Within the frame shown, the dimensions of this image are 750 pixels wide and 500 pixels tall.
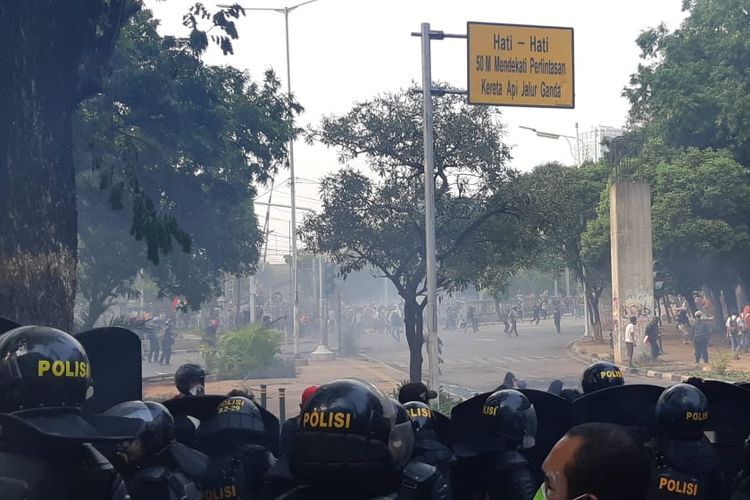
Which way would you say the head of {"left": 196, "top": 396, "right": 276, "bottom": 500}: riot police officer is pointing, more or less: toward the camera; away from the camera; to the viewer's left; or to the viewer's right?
away from the camera

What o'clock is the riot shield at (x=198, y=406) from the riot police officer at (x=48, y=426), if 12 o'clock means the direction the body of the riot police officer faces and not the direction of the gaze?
The riot shield is roughly at 2 o'clock from the riot police officer.

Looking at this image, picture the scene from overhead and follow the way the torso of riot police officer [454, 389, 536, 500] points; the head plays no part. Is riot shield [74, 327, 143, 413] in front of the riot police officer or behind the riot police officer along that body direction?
behind

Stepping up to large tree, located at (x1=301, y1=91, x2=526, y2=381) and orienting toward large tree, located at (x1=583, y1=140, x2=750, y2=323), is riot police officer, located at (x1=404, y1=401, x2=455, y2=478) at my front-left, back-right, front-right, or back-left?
back-right

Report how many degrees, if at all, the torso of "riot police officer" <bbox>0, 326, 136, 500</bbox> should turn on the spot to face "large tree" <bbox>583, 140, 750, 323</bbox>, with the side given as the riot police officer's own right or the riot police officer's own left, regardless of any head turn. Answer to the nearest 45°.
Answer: approximately 90° to the riot police officer's own right

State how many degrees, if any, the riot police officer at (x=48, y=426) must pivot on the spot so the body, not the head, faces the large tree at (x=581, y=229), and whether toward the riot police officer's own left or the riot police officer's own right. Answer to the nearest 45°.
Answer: approximately 90° to the riot police officer's own right

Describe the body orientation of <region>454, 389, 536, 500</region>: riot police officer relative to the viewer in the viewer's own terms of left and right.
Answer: facing away from the viewer and to the right of the viewer

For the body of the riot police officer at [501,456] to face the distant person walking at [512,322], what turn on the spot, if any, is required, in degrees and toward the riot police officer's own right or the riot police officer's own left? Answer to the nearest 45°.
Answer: approximately 45° to the riot police officer's own left

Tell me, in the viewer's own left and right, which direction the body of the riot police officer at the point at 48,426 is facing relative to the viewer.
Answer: facing away from the viewer and to the left of the viewer
